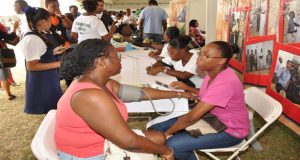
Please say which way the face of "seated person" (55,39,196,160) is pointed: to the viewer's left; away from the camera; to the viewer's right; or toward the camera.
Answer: to the viewer's right

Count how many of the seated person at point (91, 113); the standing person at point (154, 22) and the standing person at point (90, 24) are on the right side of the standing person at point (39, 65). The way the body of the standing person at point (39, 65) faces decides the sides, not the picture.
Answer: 1

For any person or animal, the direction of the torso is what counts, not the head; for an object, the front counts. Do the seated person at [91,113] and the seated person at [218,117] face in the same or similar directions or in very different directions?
very different directions

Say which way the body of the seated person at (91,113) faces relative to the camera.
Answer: to the viewer's right

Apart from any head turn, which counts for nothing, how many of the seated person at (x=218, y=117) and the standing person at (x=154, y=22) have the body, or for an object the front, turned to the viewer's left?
1

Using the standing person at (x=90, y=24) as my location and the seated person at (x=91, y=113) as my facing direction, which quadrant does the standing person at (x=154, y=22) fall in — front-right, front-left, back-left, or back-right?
back-left

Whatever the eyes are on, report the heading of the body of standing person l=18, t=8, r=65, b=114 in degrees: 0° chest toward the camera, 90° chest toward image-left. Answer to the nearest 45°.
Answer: approximately 270°

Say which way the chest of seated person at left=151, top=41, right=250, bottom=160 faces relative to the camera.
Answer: to the viewer's left

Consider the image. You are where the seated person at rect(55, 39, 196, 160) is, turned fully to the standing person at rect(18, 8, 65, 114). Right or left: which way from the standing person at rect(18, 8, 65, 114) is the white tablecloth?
right

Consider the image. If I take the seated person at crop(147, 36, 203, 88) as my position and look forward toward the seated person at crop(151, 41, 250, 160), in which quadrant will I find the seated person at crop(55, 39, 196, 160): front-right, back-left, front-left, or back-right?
front-right

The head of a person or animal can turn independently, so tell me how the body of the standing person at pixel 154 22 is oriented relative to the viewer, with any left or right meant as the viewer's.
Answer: facing away from the viewer
